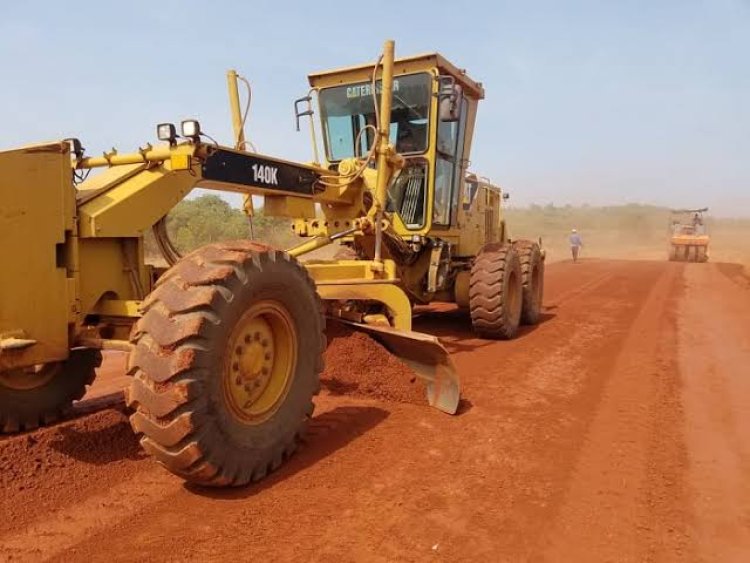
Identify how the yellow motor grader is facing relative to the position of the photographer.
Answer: facing the viewer and to the left of the viewer
